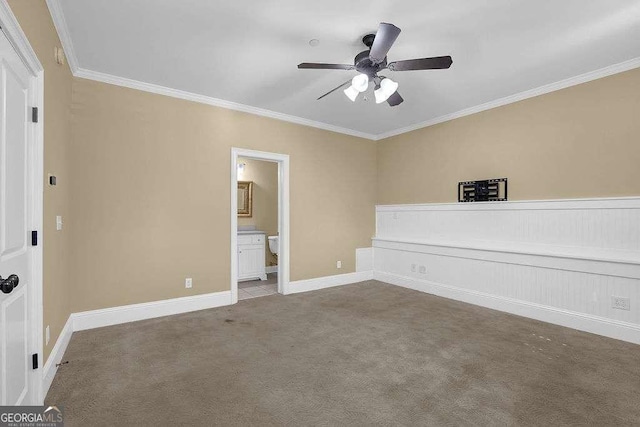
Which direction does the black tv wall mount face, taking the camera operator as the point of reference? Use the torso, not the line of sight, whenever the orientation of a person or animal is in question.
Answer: facing the viewer and to the left of the viewer

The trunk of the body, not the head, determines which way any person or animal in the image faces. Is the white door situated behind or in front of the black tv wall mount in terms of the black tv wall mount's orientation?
in front
